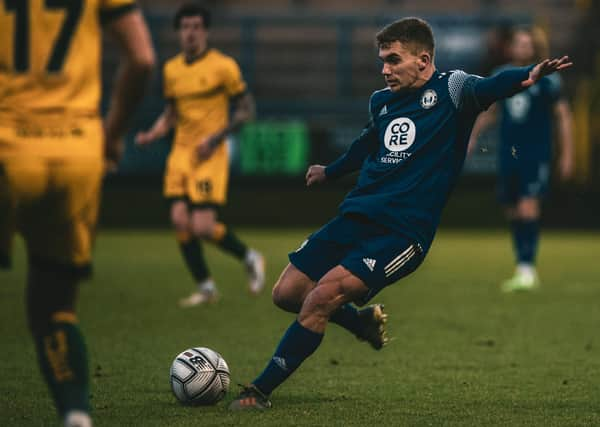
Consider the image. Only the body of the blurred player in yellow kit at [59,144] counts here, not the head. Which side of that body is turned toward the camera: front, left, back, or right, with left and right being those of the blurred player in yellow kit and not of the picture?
back

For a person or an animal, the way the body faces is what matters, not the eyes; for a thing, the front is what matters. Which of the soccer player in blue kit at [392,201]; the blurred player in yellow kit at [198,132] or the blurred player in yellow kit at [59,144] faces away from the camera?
the blurred player in yellow kit at [59,144]

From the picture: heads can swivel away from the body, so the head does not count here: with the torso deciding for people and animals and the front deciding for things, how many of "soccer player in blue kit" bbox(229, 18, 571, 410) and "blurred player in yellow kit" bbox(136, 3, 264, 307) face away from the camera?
0

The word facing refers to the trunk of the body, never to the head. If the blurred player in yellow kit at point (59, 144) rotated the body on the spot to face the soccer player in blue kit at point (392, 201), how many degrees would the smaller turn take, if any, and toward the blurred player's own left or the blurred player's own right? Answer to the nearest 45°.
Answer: approximately 45° to the blurred player's own right

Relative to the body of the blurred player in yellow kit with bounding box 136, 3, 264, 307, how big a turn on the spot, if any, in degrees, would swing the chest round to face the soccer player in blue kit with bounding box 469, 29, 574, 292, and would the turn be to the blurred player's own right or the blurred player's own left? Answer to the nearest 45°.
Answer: approximately 135° to the blurred player's own left

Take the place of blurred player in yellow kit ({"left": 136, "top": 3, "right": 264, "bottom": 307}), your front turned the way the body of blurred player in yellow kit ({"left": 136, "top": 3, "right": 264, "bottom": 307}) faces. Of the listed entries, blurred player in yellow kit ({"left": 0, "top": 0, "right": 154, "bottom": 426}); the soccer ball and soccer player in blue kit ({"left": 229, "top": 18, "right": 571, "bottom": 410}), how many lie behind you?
0

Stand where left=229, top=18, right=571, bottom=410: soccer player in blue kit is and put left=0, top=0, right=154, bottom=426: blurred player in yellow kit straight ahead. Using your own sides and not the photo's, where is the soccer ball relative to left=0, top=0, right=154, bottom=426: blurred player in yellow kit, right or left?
right

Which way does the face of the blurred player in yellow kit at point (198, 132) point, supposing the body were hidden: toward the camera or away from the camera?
toward the camera

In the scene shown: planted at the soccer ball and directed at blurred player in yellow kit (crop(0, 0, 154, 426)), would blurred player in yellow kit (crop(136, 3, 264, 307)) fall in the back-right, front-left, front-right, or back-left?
back-right

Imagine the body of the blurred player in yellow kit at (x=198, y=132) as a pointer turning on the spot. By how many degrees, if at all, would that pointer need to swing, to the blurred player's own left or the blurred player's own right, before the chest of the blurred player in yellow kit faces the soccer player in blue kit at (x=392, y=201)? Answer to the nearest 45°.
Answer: approximately 45° to the blurred player's own left

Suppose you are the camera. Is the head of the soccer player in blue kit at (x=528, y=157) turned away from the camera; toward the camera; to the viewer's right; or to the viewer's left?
toward the camera

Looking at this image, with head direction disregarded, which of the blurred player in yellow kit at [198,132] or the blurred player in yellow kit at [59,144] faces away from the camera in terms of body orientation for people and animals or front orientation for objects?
the blurred player in yellow kit at [59,144]

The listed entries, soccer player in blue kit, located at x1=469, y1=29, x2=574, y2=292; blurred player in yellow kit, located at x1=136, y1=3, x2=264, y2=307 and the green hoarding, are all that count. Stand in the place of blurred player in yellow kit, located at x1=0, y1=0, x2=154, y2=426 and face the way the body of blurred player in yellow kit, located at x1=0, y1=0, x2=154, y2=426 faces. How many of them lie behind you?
0

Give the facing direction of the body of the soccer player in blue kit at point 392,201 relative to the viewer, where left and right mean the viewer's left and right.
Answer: facing the viewer and to the left of the viewer

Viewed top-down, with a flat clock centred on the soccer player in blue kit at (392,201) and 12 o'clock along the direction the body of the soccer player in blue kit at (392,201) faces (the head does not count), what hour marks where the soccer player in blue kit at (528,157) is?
the soccer player in blue kit at (528,157) is roughly at 5 o'clock from the soccer player in blue kit at (392,201).

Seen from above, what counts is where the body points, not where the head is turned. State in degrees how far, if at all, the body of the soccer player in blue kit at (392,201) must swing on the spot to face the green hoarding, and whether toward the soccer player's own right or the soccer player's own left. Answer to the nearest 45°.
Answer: approximately 135° to the soccer player's own right

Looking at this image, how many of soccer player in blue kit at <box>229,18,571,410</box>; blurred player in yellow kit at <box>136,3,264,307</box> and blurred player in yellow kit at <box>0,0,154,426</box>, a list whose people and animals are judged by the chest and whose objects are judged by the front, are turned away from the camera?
1
